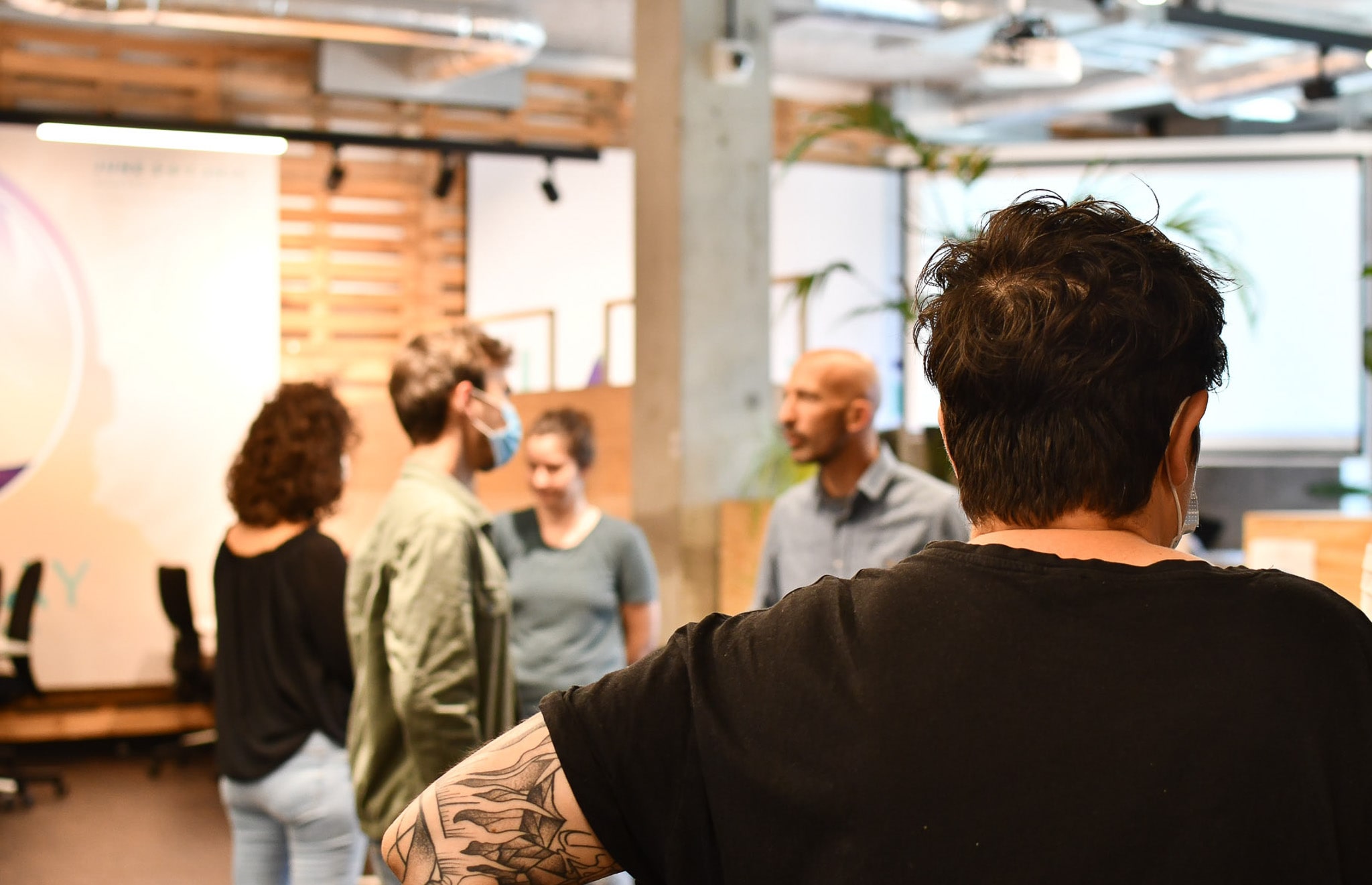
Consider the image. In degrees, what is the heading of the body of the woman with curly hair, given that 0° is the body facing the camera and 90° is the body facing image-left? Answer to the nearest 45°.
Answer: approximately 225°

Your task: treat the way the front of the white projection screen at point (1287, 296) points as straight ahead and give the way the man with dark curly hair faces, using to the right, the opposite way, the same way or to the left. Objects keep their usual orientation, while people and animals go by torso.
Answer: the opposite way

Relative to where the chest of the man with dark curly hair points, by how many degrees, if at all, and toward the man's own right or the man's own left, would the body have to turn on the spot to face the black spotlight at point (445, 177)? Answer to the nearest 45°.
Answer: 0° — they already face it

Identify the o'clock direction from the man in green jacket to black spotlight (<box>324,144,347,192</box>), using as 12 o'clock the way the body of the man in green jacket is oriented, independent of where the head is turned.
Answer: The black spotlight is roughly at 9 o'clock from the man in green jacket.

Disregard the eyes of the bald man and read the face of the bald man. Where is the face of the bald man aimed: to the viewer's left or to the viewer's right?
to the viewer's left

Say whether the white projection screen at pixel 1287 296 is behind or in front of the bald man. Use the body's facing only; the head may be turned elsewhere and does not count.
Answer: behind

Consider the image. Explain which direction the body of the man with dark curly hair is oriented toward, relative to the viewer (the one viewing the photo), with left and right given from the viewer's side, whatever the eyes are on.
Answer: facing away from the viewer
